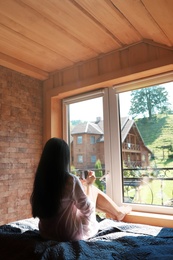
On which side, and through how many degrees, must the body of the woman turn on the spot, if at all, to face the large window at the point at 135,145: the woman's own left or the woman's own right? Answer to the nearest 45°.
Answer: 0° — they already face it

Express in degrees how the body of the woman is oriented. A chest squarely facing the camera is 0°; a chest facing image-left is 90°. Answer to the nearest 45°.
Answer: approximately 225°

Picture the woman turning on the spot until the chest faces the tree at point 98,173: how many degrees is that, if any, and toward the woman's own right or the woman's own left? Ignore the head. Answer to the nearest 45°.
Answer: approximately 45° to the woman's own left

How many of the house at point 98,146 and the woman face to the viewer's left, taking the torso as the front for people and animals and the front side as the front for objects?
0

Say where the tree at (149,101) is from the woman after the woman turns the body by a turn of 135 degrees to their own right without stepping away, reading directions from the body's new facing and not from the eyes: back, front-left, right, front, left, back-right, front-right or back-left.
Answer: back-left
